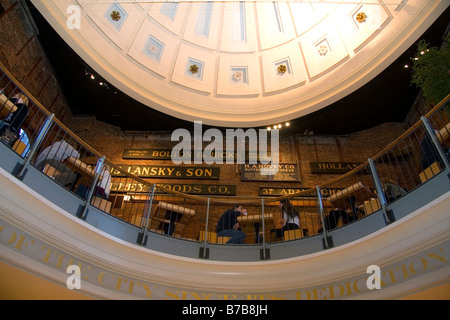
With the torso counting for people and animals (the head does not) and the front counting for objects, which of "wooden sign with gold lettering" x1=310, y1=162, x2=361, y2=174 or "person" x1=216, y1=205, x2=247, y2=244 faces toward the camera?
the wooden sign with gold lettering

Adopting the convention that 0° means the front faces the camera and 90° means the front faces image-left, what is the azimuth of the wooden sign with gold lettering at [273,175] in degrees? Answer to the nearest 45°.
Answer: approximately 0°

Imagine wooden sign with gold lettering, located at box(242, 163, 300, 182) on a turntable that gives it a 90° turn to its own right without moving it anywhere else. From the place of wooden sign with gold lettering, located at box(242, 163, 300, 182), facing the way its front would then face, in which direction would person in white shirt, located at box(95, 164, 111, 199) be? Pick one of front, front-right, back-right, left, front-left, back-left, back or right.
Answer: front-left

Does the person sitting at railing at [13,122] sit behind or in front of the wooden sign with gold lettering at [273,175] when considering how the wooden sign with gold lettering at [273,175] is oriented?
in front

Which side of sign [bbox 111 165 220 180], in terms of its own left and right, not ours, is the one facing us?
front

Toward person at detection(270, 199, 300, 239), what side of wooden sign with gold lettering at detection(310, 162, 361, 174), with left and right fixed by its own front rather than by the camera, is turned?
front

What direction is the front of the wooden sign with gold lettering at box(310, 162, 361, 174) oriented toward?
toward the camera

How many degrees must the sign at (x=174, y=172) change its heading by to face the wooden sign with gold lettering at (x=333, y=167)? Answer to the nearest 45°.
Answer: approximately 90° to its left
